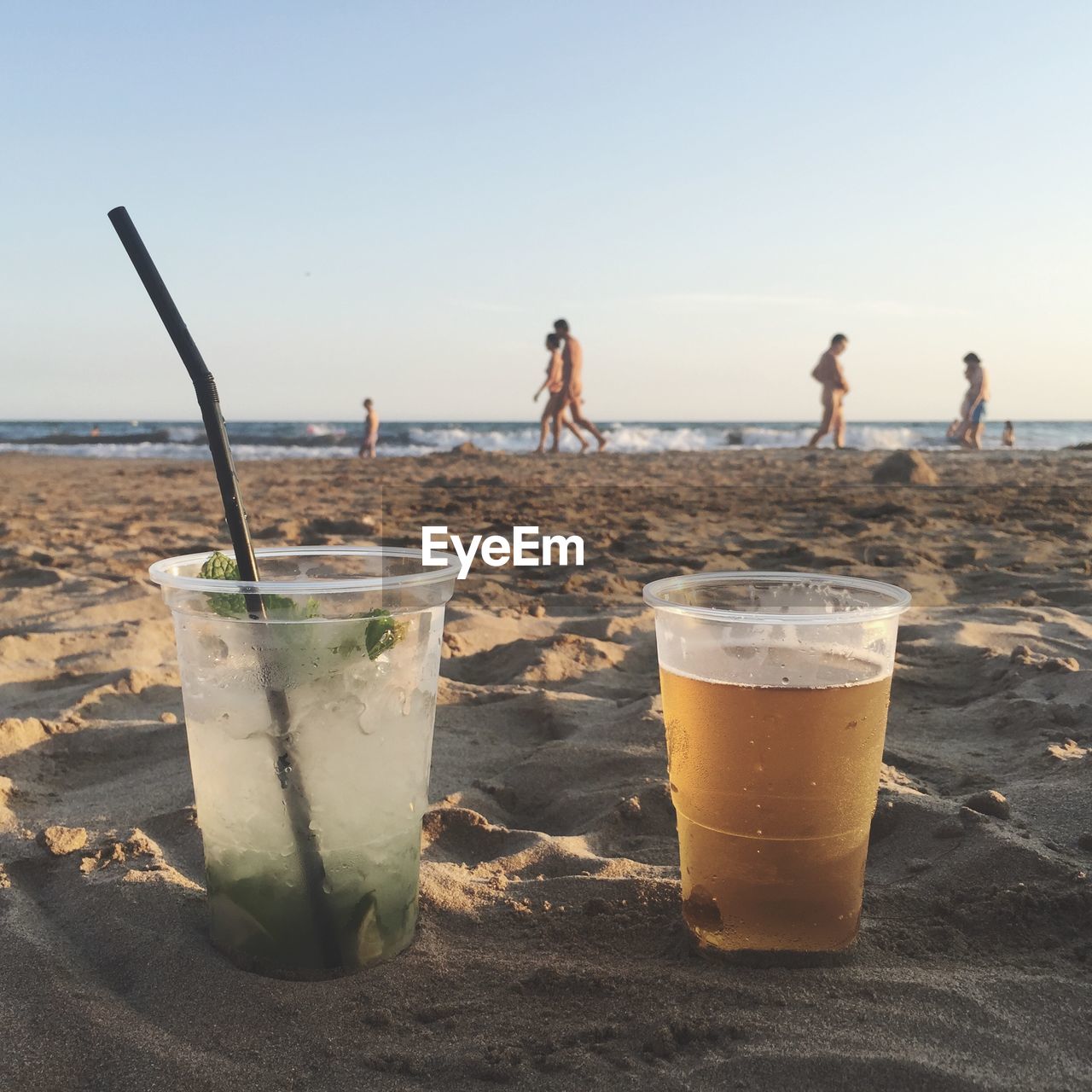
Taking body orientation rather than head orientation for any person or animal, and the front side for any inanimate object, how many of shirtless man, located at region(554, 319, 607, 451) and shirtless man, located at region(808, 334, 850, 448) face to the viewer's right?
1

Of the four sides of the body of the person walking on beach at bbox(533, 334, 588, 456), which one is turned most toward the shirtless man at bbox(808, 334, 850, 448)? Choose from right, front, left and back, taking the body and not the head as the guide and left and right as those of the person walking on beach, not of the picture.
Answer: back

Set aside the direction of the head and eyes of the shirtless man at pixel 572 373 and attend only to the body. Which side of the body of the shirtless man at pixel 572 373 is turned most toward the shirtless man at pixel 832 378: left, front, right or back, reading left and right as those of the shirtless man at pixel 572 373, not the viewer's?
back

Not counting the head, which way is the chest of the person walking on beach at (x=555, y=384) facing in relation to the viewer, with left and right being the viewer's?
facing to the left of the viewer

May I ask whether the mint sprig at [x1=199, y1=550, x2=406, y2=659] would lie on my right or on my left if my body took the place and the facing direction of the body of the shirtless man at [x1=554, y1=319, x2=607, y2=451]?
on my left

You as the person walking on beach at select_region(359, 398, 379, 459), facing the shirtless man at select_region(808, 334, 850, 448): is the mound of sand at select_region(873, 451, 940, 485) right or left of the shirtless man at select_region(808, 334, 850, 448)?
right

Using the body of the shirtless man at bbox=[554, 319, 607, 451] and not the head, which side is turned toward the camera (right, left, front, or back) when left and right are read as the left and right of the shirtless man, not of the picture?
left
